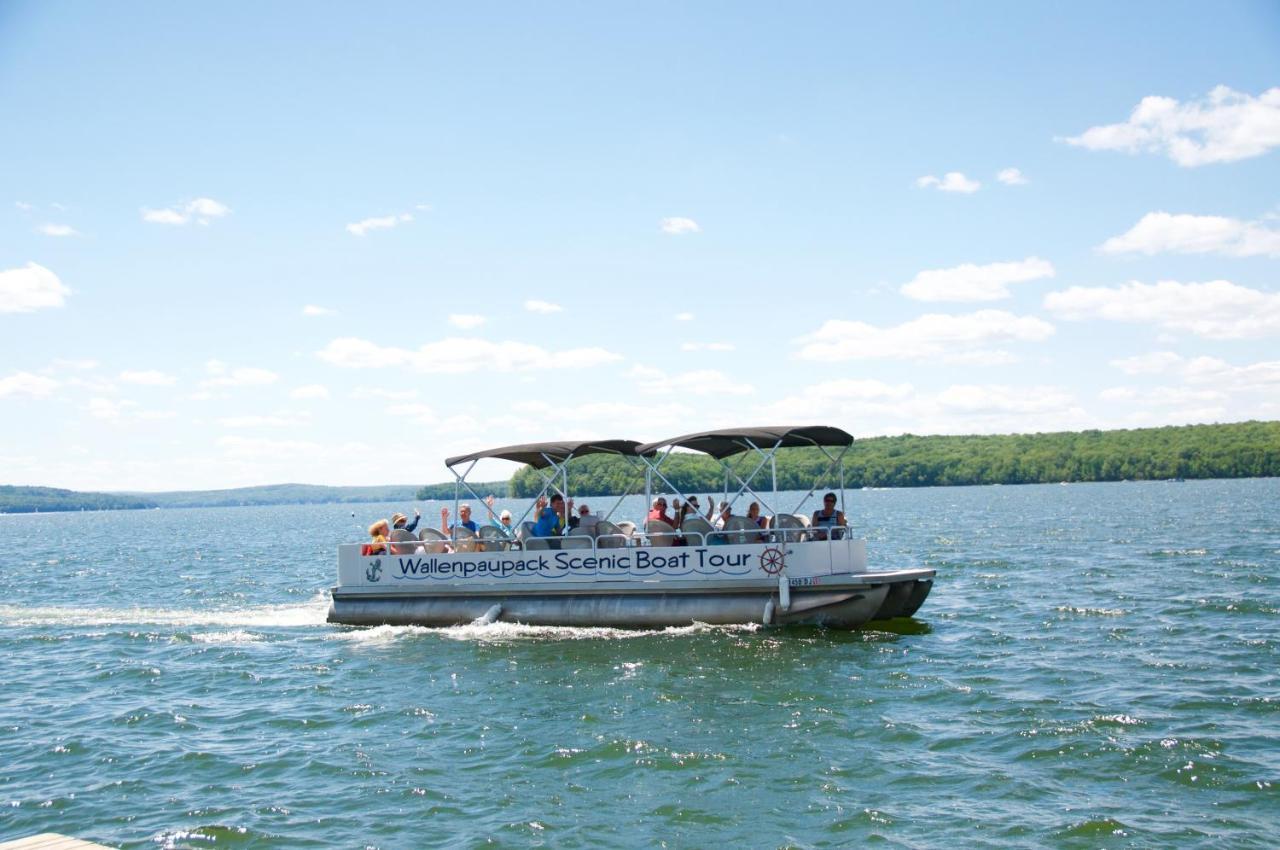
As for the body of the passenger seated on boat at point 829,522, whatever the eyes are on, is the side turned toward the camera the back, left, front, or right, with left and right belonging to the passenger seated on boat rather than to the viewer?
front

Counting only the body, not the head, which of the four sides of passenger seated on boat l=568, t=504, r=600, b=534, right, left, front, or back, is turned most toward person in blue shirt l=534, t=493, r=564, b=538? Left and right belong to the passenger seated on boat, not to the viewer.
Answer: right

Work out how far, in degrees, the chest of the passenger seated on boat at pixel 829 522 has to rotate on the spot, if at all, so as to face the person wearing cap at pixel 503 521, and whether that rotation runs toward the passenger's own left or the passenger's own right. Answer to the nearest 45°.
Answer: approximately 90° to the passenger's own right

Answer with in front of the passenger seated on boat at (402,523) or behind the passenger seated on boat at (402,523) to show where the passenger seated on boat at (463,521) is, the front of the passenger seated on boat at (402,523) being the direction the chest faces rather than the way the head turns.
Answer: in front

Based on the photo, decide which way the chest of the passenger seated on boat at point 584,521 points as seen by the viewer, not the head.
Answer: toward the camera

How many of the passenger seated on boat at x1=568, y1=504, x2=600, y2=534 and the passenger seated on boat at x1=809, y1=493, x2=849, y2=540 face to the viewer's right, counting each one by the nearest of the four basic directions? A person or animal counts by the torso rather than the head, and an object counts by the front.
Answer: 0

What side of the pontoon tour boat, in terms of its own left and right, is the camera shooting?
right

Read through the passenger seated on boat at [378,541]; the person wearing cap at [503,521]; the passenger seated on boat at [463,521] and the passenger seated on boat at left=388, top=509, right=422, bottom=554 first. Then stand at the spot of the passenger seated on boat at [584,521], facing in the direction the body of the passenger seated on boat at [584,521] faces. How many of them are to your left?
0
